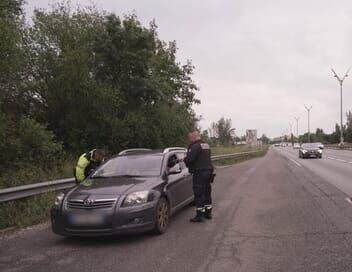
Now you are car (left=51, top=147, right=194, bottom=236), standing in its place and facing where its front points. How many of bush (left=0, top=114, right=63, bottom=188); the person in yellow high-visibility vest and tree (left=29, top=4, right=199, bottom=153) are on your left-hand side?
0

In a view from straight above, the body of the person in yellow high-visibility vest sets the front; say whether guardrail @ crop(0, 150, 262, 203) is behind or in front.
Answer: behind

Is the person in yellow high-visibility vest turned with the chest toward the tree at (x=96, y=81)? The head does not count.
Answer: no

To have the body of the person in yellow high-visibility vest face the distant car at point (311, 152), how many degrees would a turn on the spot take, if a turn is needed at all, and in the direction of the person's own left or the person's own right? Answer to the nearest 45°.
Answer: approximately 45° to the person's own left

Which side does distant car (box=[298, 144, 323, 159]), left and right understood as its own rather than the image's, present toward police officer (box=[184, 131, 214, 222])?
front

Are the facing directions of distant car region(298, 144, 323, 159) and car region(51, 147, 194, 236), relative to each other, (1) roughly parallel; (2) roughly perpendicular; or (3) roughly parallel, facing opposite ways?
roughly parallel

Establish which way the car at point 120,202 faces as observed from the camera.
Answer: facing the viewer and to the left of the viewer

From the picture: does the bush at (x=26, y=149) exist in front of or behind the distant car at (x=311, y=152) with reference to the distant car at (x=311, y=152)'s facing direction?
in front

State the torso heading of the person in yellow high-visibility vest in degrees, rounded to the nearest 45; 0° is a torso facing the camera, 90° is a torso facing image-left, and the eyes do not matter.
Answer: approximately 270°

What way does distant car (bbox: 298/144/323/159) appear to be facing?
toward the camera

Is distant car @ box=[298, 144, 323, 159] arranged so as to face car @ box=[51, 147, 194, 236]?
yes

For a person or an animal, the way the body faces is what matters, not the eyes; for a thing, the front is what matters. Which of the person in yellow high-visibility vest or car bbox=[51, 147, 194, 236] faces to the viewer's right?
the person in yellow high-visibility vest

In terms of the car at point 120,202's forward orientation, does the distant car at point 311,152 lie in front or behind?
behind

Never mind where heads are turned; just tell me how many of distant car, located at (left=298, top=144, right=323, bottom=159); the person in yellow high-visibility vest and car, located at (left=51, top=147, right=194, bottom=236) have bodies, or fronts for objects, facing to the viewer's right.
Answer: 1

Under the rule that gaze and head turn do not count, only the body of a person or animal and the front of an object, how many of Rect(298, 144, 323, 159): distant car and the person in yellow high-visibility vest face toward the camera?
1

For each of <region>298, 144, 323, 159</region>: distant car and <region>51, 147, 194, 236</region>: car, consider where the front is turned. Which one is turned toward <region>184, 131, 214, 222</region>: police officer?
the distant car
